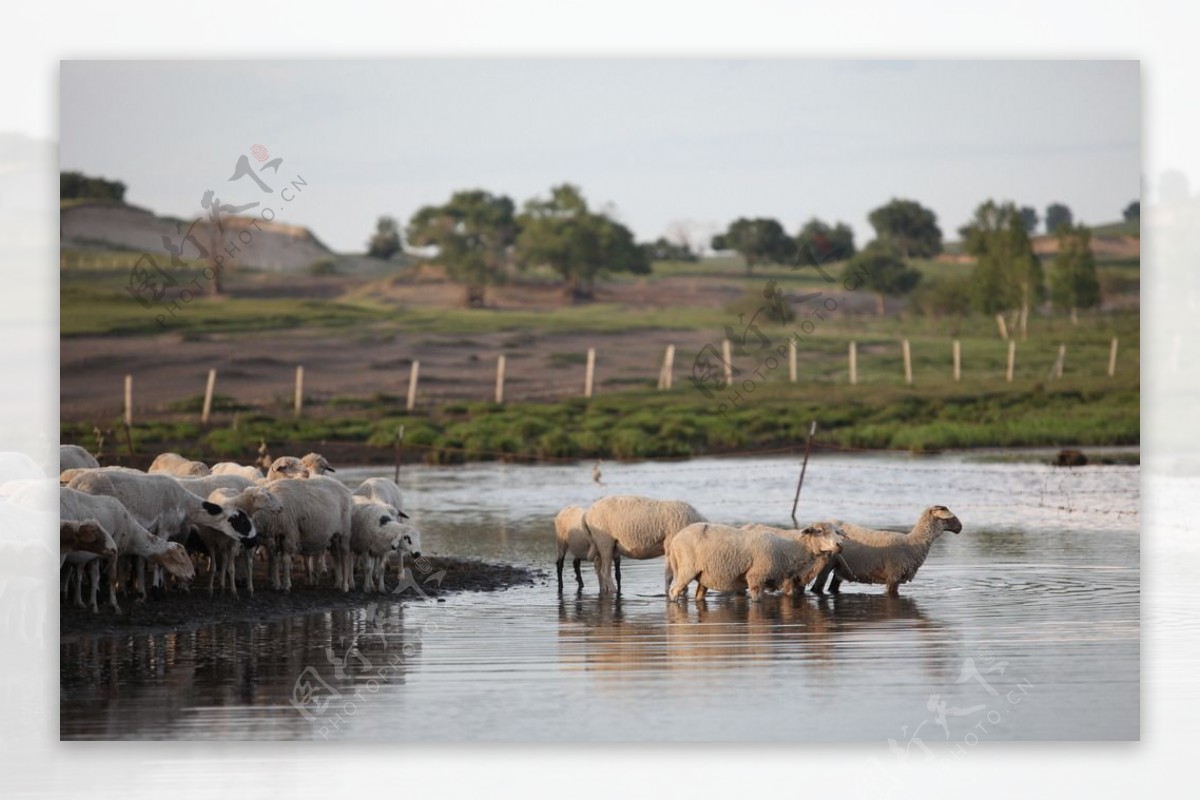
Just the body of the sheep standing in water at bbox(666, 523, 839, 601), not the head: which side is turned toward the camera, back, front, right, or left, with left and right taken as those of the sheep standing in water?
right

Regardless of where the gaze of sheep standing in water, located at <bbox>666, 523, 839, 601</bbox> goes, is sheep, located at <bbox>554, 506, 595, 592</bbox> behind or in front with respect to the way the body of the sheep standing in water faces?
behind

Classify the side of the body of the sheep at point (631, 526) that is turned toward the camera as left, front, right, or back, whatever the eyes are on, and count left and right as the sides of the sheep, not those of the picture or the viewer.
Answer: right

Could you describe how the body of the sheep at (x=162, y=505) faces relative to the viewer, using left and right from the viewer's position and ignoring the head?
facing to the right of the viewer

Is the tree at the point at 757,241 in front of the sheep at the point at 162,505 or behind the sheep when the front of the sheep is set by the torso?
in front

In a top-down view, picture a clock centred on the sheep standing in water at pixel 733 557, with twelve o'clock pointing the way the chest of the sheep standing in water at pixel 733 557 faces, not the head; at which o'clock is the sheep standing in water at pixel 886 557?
the sheep standing in water at pixel 886 557 is roughly at 11 o'clock from the sheep standing in water at pixel 733 557.

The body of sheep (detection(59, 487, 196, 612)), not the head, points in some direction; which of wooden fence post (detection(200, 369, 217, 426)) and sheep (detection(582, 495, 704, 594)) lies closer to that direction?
the sheep

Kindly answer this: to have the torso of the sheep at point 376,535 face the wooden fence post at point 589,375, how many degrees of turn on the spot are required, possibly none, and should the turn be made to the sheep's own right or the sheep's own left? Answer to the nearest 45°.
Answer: approximately 135° to the sheep's own left

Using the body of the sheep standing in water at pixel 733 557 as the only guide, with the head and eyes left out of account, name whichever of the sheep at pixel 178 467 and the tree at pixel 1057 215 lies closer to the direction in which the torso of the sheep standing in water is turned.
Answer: the tree

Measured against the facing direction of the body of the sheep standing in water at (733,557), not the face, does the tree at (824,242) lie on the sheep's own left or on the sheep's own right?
on the sheep's own left

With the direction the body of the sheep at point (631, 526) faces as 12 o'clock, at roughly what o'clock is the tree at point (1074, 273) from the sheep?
The tree is roughly at 11 o'clock from the sheep.
